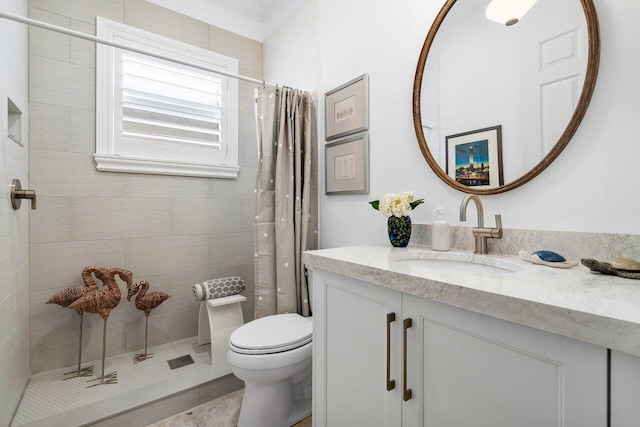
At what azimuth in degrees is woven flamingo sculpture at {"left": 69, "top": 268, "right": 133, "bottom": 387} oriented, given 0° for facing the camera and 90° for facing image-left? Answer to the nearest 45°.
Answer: approximately 270°

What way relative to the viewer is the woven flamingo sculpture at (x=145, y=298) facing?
to the viewer's left

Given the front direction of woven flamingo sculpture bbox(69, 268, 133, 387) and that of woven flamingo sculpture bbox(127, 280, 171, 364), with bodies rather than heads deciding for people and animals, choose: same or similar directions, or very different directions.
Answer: very different directions

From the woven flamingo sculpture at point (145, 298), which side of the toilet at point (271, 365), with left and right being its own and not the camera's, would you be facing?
right

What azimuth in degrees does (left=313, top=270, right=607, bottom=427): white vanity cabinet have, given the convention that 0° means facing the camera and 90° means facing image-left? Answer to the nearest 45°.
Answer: approximately 45°

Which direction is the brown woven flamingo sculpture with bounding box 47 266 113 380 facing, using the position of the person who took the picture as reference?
facing to the right of the viewer
